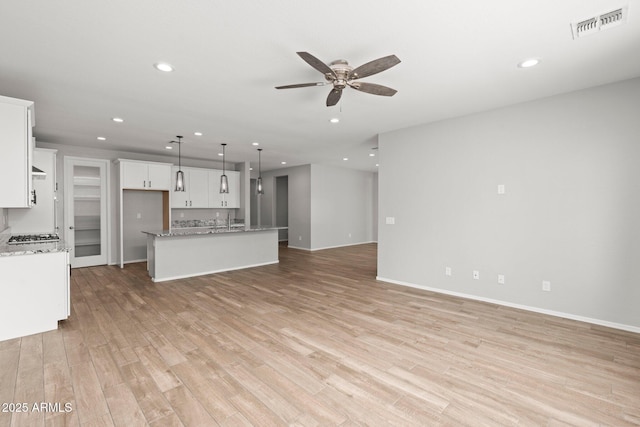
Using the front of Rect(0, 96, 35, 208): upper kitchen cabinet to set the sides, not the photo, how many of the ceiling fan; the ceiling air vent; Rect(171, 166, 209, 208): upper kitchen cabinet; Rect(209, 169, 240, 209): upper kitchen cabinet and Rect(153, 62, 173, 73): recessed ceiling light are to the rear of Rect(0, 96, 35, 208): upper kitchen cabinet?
0

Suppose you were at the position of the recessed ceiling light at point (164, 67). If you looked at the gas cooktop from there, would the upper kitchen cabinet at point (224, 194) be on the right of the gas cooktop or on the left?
right

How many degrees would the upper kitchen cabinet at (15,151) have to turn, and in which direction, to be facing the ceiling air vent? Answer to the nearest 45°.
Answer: approximately 45° to its right

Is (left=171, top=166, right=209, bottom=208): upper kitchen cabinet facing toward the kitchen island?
yes

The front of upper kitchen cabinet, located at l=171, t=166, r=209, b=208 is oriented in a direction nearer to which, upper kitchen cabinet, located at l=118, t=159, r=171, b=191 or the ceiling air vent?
the ceiling air vent

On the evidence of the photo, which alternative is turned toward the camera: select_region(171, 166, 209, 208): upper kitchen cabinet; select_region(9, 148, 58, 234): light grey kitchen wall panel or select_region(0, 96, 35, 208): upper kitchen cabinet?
select_region(171, 166, 209, 208): upper kitchen cabinet

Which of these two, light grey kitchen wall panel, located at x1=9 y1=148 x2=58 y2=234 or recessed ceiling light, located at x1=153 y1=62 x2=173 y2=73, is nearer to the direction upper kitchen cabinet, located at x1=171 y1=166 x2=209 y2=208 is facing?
the recessed ceiling light

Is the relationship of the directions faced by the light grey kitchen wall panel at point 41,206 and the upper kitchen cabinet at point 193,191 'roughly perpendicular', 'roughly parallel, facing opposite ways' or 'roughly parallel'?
roughly perpendicular

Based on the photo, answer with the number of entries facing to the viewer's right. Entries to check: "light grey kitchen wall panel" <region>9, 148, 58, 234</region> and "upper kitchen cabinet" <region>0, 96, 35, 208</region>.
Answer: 2

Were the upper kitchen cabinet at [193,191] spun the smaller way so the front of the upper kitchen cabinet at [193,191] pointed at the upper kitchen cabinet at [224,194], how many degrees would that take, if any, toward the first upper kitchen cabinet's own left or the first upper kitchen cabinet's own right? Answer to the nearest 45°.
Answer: approximately 90° to the first upper kitchen cabinet's own left

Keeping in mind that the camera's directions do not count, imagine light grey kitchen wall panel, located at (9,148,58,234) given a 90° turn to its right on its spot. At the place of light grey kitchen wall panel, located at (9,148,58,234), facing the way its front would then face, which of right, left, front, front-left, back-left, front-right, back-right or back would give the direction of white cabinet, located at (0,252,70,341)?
front

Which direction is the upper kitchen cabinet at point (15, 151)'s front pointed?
to the viewer's right

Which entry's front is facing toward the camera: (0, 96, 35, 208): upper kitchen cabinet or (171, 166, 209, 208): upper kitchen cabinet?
(171, 166, 209, 208): upper kitchen cabinet

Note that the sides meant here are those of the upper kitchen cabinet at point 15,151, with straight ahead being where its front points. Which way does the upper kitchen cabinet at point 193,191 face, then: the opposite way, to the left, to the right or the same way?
to the right

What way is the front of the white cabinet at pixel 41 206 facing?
to the viewer's right

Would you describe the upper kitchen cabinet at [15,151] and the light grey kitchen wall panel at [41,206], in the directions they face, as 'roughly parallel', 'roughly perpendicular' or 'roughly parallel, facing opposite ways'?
roughly parallel

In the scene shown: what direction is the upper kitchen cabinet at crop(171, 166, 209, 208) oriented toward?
toward the camera
